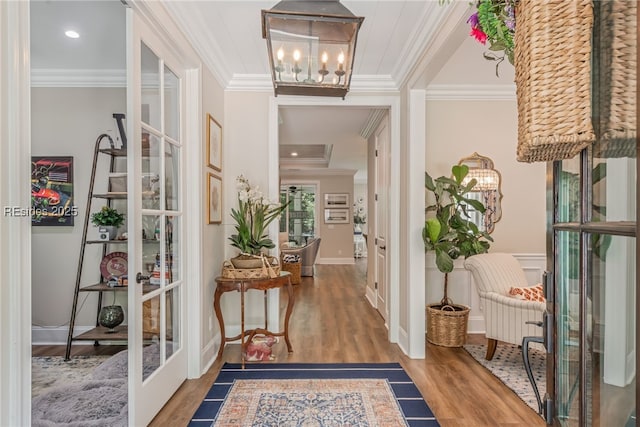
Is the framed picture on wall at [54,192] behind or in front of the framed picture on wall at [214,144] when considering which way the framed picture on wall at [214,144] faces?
behind

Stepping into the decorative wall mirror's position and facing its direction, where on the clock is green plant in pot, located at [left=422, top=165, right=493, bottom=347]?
The green plant in pot is roughly at 1 o'clock from the decorative wall mirror.

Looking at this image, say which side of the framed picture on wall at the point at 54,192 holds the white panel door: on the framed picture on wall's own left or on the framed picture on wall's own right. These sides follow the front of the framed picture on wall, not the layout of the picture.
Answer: on the framed picture on wall's own left

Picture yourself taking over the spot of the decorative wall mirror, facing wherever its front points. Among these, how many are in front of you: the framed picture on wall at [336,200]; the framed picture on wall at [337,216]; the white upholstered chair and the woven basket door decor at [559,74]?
2

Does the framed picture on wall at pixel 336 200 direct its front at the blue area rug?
yes

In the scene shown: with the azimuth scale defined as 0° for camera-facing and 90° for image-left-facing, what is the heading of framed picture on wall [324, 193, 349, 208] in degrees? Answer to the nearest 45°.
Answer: approximately 0°

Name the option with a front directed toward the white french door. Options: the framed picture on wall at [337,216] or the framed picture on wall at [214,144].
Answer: the framed picture on wall at [337,216]

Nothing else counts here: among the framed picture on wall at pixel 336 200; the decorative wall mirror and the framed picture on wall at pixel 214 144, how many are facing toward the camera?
2
